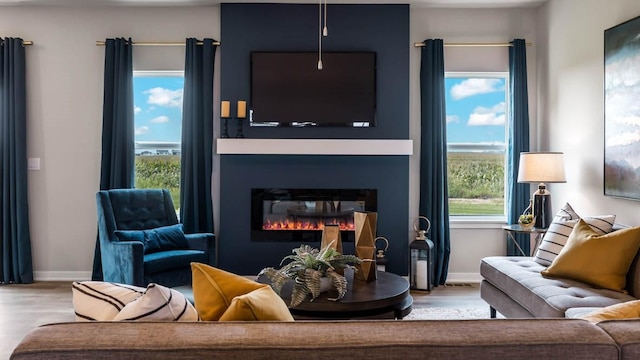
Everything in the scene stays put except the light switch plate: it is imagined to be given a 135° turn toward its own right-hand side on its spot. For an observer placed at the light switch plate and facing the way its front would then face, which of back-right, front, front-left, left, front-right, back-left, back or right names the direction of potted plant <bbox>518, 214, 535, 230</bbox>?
back

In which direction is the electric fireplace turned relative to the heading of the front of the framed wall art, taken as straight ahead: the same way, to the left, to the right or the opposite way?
to the left

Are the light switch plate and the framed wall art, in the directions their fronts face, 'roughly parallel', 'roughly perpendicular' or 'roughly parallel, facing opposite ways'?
roughly perpendicular

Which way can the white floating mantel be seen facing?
toward the camera

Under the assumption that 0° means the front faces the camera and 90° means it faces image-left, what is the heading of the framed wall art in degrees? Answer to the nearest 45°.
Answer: approximately 45°

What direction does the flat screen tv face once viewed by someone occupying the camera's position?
facing the viewer

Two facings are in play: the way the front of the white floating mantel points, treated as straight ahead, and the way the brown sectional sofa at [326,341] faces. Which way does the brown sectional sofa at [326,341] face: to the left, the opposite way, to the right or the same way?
the opposite way

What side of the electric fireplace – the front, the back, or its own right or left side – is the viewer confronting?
front

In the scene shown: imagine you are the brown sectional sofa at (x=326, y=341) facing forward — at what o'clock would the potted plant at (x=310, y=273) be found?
The potted plant is roughly at 12 o'clock from the brown sectional sofa.

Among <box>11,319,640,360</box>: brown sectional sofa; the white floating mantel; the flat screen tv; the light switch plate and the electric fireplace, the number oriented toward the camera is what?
4

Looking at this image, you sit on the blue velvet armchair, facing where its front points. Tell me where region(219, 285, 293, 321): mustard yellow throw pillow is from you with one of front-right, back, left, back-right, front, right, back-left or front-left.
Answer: front-right

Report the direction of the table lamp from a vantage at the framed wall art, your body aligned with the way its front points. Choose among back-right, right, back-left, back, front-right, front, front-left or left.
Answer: right

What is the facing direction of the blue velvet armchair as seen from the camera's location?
facing the viewer and to the right of the viewer

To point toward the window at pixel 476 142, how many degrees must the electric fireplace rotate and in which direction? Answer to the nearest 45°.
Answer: approximately 90° to its left

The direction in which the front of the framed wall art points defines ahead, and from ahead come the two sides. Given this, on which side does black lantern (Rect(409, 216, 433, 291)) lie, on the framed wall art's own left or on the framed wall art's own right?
on the framed wall art's own right

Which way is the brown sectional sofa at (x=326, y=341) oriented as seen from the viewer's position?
away from the camera

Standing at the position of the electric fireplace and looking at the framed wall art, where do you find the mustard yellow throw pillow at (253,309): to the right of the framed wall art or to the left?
right

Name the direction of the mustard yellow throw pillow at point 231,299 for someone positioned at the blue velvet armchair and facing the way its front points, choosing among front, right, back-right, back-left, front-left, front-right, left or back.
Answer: front-right
